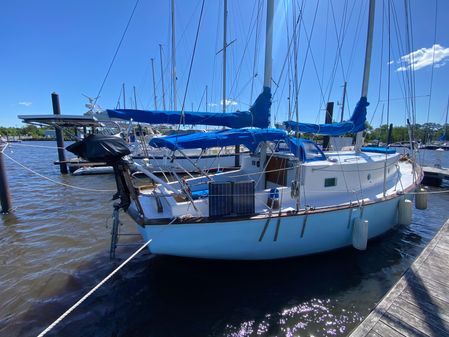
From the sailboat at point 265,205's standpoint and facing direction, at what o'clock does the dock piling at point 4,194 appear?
The dock piling is roughly at 8 o'clock from the sailboat.

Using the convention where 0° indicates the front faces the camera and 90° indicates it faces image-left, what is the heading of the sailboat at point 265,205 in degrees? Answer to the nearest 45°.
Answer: approximately 225°
